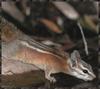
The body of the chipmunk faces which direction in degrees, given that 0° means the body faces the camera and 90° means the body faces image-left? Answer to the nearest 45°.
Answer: approximately 270°
